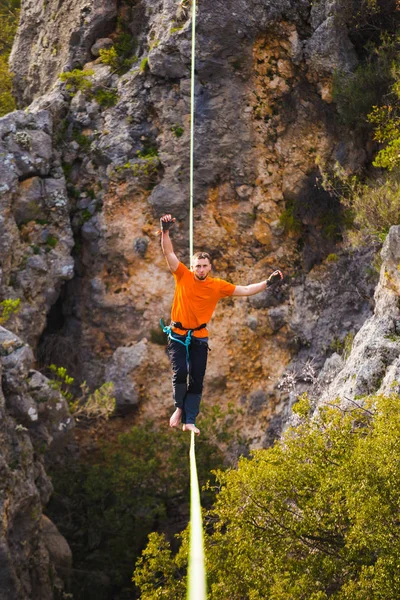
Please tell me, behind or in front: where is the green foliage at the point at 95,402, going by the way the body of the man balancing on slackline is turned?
behind

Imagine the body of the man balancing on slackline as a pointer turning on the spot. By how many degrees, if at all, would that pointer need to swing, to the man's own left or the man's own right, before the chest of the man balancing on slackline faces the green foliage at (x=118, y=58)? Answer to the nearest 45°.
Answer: approximately 180°

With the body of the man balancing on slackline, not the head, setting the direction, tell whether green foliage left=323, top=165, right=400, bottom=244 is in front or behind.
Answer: behind

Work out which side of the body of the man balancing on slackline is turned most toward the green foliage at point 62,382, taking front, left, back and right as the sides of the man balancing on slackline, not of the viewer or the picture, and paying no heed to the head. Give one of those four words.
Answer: back

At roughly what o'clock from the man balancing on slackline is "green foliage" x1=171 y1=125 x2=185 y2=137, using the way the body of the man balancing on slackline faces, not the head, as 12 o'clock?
The green foliage is roughly at 6 o'clock from the man balancing on slackline.

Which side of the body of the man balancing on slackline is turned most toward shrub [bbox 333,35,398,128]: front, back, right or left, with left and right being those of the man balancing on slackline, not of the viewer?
back

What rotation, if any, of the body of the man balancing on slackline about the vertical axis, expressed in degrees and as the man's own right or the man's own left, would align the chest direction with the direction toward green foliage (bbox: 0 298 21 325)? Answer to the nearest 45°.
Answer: approximately 135° to the man's own right

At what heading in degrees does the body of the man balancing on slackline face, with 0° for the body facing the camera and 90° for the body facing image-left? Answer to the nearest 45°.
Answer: approximately 0°
